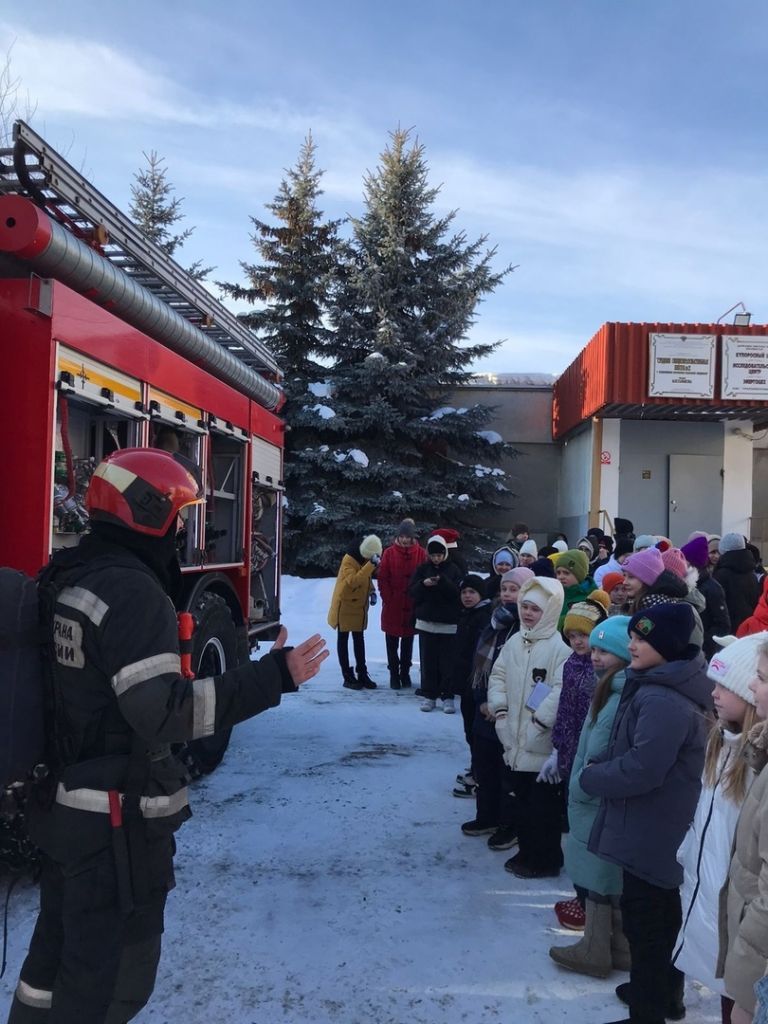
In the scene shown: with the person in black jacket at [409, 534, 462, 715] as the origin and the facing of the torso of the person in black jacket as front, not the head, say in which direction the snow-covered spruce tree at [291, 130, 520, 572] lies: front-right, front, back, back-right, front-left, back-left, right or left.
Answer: back

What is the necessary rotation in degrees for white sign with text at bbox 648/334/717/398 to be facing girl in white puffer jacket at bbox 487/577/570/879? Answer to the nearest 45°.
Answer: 0° — it already faces them

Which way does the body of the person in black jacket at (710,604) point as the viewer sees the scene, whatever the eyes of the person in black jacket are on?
to the viewer's left

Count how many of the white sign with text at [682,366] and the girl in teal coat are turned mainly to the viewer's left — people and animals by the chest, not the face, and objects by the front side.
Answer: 1

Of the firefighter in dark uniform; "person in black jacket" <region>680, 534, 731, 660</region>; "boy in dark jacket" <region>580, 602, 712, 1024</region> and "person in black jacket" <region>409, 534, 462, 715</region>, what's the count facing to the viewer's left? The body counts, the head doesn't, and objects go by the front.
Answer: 2

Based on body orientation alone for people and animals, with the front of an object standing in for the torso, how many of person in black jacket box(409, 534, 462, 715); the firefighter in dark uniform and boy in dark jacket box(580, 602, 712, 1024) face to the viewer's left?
1

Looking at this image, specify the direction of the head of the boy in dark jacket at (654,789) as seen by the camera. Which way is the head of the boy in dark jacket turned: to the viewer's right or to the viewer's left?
to the viewer's left
